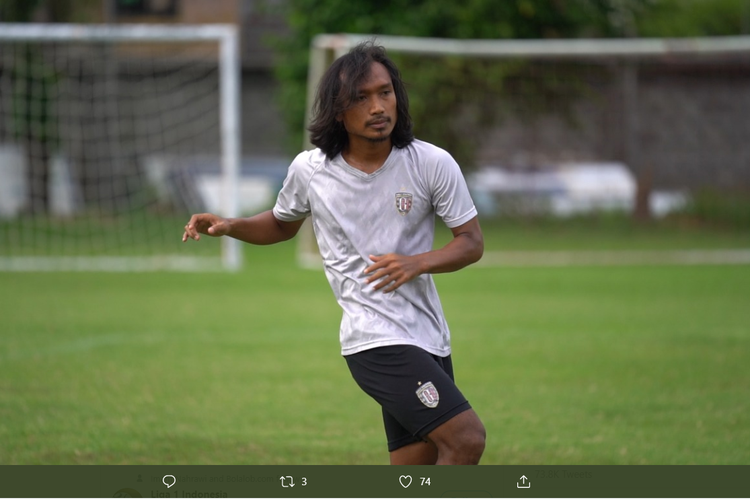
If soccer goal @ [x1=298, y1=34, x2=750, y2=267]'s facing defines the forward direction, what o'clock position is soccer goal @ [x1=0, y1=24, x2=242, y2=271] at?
soccer goal @ [x1=0, y1=24, x2=242, y2=271] is roughly at 4 o'clock from soccer goal @ [x1=298, y1=34, x2=750, y2=267].

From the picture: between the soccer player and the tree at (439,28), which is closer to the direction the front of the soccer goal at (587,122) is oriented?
the soccer player

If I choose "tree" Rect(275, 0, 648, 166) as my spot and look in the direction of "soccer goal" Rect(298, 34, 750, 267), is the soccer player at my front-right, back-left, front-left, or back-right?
front-right

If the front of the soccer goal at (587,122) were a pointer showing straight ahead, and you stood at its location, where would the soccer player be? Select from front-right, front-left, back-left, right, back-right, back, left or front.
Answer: front

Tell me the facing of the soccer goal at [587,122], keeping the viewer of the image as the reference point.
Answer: facing the viewer

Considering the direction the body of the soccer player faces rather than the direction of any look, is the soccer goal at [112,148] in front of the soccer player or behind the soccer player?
behind

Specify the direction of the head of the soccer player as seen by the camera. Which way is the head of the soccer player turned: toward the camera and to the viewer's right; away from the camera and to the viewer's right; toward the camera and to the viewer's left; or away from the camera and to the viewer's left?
toward the camera and to the viewer's right

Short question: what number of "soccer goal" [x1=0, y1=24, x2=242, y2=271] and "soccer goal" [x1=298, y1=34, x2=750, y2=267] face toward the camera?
2

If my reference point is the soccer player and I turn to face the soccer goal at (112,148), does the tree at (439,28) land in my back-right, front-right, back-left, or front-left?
front-right

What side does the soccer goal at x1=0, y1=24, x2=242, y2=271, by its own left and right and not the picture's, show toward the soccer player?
front

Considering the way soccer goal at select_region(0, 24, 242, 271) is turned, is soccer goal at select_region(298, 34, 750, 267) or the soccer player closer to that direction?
the soccer player

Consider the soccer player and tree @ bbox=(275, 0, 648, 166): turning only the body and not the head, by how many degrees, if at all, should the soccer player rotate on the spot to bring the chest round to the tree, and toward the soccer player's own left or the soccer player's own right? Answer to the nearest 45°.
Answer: approximately 135° to the soccer player's own left
